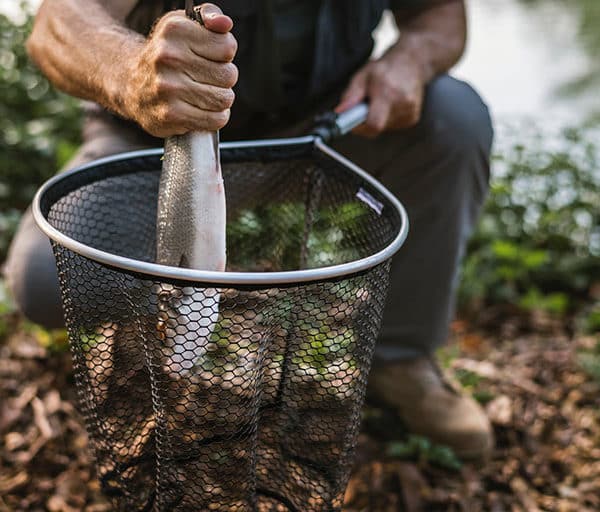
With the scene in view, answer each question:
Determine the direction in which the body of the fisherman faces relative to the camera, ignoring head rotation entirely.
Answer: toward the camera

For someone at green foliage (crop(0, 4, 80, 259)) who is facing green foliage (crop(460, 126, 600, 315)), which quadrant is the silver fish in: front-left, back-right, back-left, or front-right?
front-right

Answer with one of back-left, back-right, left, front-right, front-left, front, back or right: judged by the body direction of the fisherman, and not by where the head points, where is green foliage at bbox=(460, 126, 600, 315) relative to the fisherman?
back-left

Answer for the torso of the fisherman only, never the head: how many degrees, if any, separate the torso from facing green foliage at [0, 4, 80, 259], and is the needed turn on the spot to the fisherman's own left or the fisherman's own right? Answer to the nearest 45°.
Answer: approximately 135° to the fisherman's own right

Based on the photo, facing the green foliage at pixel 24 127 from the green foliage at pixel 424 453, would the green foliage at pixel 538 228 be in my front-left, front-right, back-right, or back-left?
front-right
